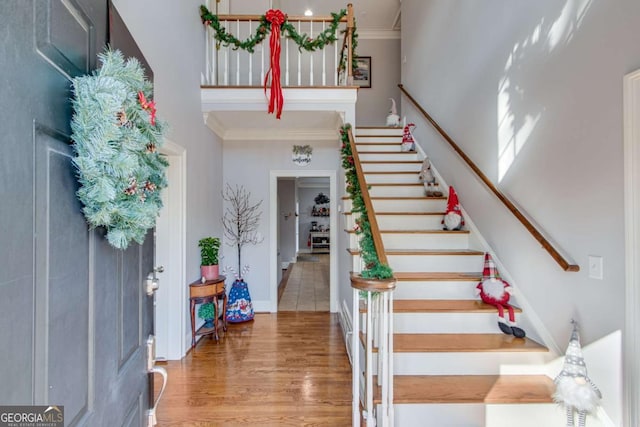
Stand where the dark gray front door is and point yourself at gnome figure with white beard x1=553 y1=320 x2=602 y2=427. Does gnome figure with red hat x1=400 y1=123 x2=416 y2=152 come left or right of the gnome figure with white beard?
left

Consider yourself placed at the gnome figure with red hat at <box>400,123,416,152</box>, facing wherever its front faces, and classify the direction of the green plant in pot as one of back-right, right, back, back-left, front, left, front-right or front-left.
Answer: front-right

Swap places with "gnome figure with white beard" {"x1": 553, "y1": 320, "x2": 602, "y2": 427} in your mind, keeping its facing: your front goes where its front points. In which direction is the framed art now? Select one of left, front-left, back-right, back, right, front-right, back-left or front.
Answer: back-right

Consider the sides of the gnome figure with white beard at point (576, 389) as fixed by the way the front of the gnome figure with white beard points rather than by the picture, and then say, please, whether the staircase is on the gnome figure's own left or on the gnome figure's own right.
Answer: on the gnome figure's own right

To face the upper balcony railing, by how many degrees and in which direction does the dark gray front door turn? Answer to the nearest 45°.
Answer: approximately 90° to its left

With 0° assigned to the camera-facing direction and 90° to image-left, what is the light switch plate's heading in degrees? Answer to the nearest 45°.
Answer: approximately 45°

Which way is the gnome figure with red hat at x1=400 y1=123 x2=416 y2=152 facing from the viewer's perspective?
toward the camera

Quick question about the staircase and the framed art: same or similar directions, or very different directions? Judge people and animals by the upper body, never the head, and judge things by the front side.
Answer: same or similar directions

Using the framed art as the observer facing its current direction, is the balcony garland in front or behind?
in front

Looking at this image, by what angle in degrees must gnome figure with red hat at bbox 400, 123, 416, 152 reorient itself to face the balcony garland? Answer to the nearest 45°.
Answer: approximately 45° to its right

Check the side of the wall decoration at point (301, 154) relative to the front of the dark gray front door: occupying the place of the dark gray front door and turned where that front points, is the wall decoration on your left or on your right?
on your left

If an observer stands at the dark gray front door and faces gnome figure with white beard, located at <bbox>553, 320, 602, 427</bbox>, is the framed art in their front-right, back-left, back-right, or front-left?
front-left

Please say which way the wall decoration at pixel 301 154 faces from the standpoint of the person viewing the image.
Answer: facing the viewer

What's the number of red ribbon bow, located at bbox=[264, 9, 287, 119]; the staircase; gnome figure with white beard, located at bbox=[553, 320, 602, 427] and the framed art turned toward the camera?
4
